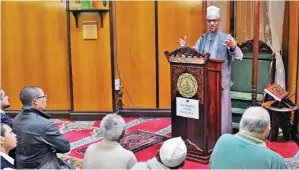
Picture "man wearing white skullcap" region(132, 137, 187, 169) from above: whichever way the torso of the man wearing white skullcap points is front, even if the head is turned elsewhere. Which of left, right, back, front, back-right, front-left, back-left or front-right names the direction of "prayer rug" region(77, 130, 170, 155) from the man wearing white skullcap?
front-left

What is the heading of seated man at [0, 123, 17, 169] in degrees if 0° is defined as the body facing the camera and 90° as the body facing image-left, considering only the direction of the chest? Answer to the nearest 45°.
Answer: approximately 270°

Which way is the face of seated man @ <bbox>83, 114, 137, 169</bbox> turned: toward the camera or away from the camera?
away from the camera

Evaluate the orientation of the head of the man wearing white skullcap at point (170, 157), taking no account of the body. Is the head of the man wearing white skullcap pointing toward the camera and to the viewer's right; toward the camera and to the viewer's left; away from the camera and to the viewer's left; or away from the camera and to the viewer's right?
away from the camera and to the viewer's right

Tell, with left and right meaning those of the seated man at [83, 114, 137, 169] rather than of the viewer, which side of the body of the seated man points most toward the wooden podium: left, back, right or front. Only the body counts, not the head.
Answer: front

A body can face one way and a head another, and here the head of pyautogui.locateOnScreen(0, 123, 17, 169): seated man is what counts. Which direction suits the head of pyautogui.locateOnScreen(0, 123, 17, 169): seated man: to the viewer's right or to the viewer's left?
to the viewer's right

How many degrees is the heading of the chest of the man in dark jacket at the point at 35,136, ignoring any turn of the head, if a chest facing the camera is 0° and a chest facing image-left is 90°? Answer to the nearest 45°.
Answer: approximately 225°

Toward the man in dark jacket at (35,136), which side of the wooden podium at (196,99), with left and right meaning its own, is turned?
front

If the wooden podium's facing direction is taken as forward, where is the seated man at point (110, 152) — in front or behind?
in front

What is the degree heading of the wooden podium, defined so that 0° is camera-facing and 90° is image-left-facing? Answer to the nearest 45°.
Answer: approximately 45°

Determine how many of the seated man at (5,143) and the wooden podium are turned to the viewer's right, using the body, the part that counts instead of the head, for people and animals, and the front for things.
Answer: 1
